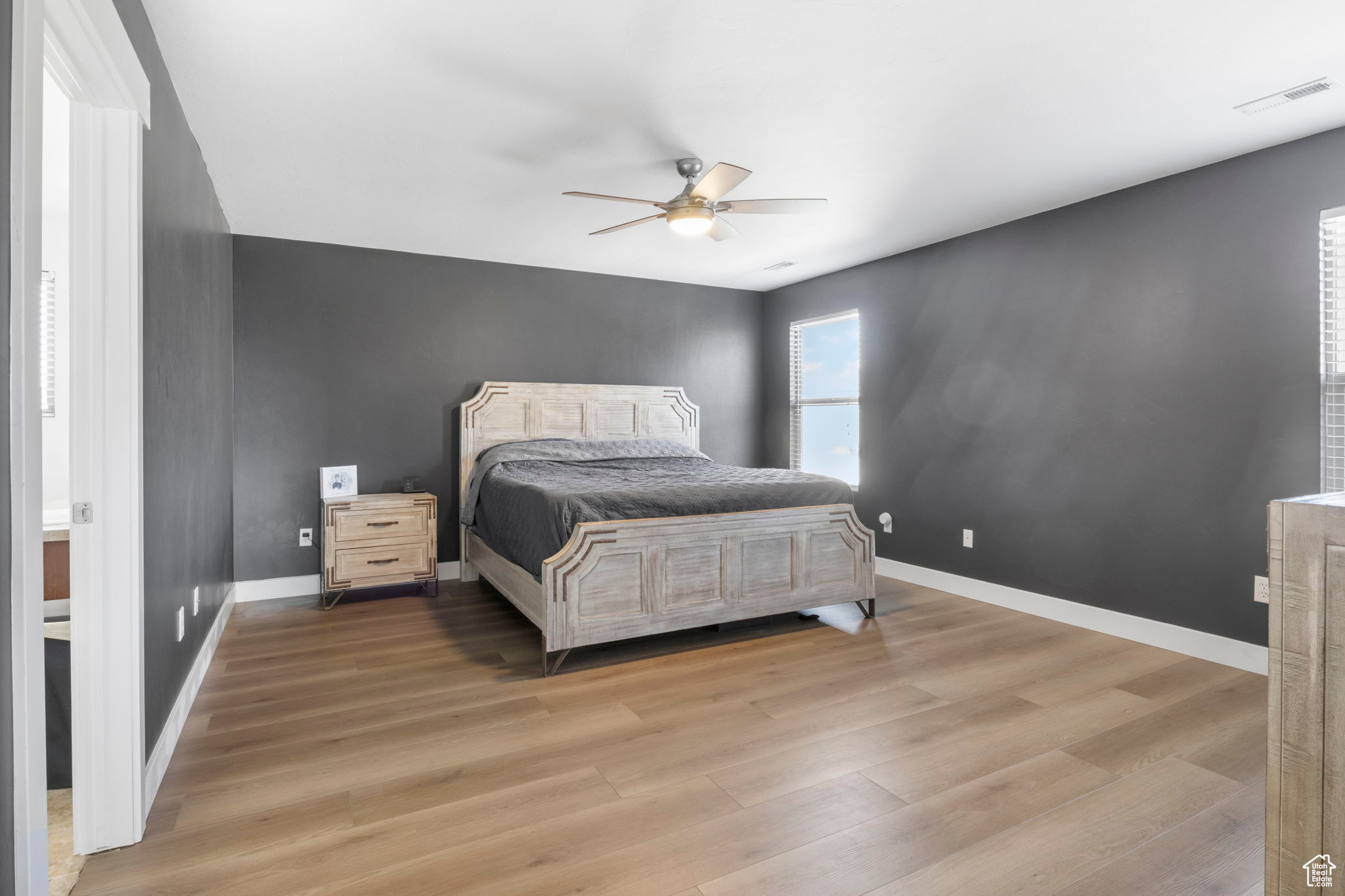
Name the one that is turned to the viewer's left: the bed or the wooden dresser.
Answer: the wooden dresser

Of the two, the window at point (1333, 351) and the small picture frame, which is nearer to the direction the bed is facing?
the window

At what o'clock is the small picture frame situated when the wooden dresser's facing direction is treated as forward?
The small picture frame is roughly at 12 o'clock from the wooden dresser.

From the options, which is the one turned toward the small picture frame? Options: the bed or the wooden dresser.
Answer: the wooden dresser

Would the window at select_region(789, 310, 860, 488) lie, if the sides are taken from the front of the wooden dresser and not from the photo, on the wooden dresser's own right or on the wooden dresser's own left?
on the wooden dresser's own right

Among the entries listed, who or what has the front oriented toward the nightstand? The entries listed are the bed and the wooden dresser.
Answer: the wooden dresser

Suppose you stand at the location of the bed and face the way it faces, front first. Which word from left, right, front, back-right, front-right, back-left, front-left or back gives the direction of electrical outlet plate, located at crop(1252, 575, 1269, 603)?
front-left

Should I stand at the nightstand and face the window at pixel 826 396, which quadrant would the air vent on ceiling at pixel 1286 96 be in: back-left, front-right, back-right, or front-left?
front-right

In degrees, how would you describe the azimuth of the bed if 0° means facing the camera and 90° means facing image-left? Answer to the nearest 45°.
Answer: approximately 315°

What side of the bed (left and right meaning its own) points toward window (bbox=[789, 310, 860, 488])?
left

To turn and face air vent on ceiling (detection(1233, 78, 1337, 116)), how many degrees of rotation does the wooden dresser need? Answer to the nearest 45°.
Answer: approximately 90° to its right

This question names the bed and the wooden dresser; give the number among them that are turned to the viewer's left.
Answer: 1

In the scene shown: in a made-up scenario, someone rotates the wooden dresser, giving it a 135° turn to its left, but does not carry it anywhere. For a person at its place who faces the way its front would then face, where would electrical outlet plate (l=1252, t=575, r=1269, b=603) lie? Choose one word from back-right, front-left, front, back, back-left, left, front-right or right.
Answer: back-left

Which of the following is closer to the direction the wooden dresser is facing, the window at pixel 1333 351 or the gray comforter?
the gray comforter

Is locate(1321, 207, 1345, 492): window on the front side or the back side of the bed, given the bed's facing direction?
on the front side

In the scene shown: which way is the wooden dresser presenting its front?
to the viewer's left
